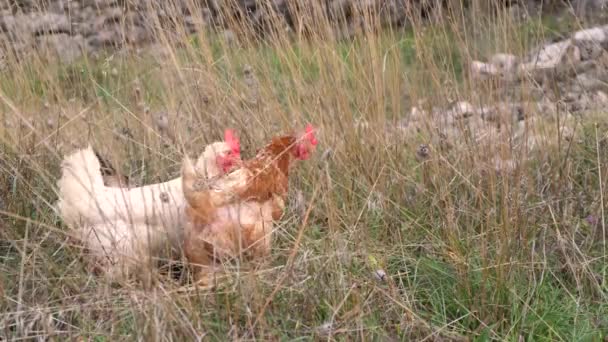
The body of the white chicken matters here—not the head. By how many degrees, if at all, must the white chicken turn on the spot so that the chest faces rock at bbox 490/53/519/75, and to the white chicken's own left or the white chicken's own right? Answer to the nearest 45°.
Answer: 0° — it already faces it

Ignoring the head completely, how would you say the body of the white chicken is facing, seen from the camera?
to the viewer's right
